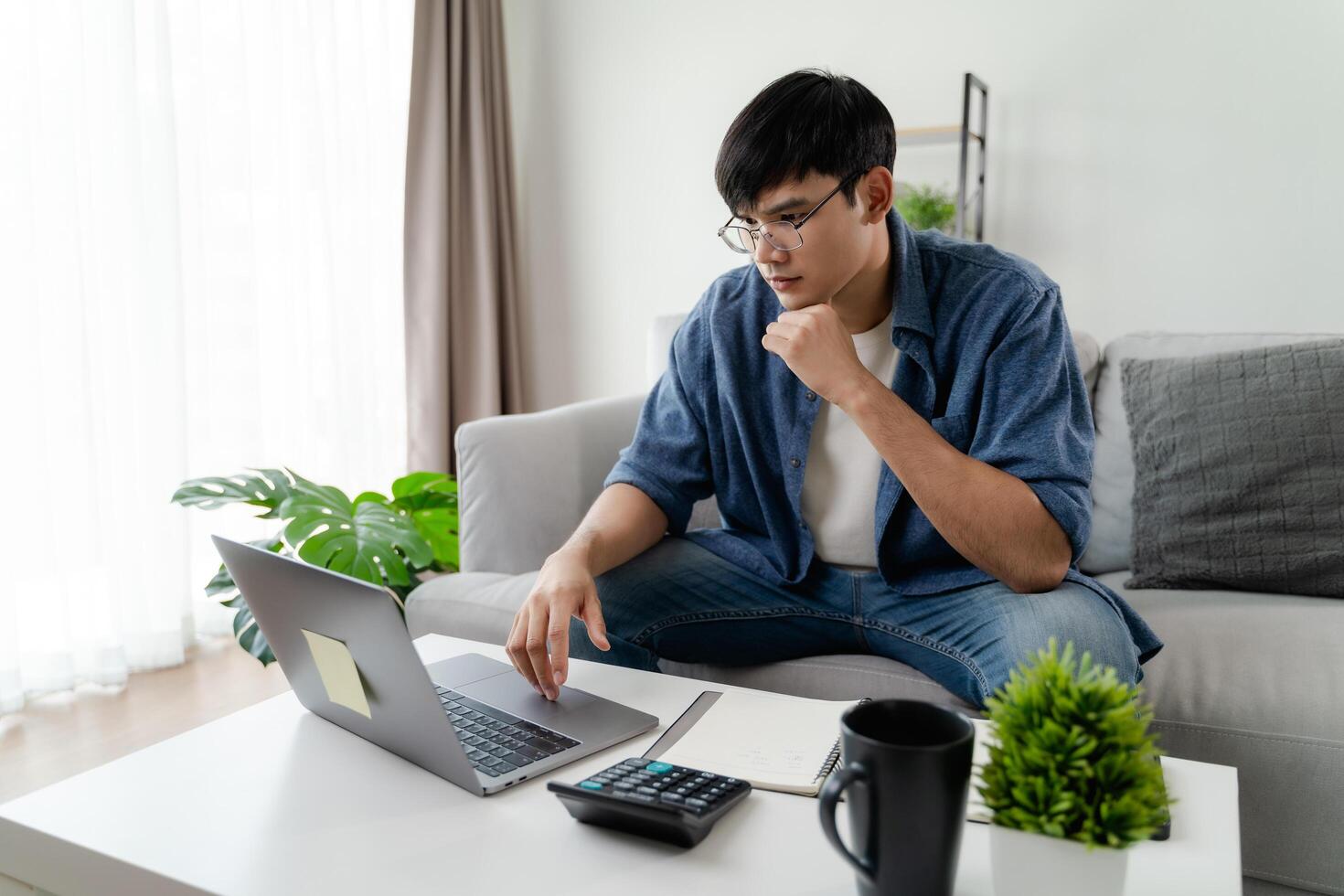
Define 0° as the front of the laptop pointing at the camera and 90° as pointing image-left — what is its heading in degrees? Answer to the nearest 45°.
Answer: approximately 225°

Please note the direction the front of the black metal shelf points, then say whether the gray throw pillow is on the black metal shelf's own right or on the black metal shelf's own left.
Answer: on the black metal shelf's own left

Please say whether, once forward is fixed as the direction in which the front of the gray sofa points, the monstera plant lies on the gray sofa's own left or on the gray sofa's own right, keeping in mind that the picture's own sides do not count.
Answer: on the gray sofa's own right
